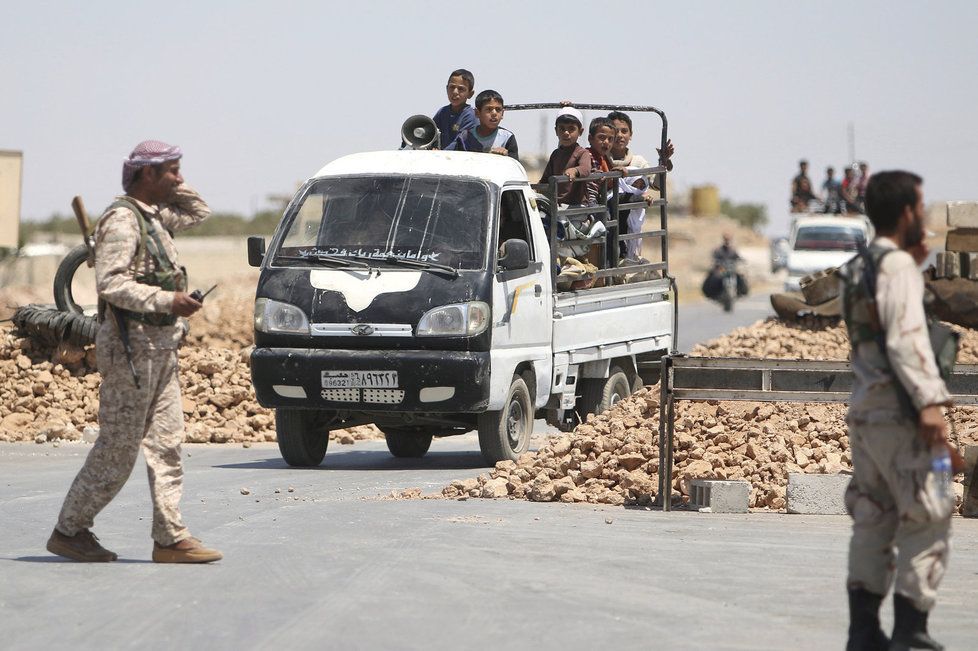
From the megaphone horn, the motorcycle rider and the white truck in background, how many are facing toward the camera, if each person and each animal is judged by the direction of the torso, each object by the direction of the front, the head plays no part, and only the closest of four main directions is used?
3

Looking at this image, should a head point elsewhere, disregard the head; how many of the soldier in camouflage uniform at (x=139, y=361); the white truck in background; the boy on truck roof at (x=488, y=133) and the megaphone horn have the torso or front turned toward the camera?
3

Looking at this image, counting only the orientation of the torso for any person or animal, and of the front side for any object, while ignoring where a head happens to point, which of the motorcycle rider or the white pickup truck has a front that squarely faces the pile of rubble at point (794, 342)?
the motorcycle rider

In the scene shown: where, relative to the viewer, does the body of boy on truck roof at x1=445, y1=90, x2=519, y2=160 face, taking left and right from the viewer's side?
facing the viewer

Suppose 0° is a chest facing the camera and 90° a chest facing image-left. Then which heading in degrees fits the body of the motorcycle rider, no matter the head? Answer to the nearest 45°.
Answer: approximately 0°

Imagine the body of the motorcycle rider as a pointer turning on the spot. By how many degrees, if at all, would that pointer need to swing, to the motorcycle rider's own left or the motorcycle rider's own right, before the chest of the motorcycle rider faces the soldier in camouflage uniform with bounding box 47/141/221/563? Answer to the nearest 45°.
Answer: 0° — they already face them

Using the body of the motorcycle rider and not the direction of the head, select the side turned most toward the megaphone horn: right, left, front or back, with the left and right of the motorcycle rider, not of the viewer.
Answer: front

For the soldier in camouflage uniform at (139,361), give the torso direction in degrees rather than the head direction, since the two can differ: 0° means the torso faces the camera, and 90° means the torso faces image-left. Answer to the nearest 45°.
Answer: approximately 270°

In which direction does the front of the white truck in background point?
toward the camera

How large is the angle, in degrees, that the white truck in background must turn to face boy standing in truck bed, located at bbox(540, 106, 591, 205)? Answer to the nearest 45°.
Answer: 0° — it already faces them

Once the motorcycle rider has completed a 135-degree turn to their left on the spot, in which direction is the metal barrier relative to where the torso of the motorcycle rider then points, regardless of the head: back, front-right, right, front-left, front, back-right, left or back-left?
back-right

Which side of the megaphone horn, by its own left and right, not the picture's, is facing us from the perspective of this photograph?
front

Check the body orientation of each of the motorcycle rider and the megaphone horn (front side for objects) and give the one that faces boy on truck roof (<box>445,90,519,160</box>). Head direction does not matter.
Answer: the motorcycle rider
